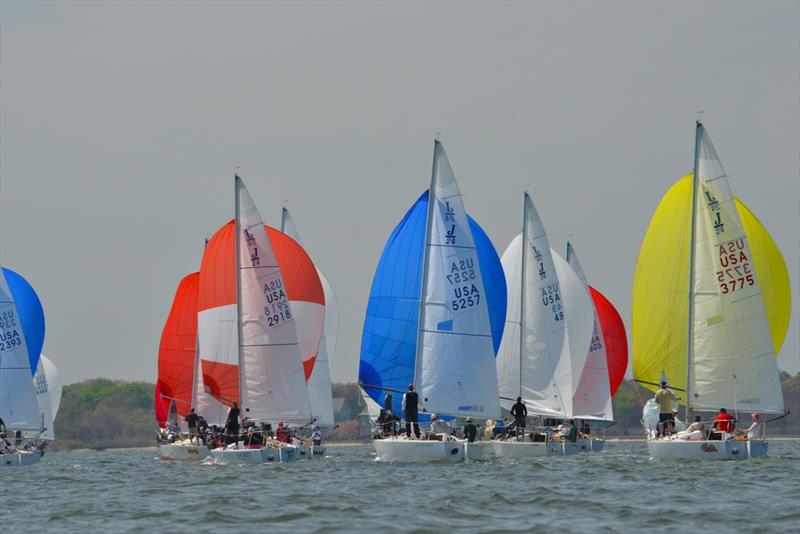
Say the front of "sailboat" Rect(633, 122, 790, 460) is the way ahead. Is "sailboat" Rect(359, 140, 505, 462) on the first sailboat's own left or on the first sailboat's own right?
on the first sailboat's own left

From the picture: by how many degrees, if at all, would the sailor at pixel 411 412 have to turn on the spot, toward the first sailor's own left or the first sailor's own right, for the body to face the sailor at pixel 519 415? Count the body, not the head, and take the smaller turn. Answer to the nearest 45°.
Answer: approximately 45° to the first sailor's own right

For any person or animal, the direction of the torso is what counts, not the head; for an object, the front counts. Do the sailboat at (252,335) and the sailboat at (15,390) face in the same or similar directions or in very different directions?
same or similar directions

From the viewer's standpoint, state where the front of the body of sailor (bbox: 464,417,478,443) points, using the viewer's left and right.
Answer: facing away from the viewer and to the left of the viewer

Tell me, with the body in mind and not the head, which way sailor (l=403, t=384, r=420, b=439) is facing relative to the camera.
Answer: away from the camera

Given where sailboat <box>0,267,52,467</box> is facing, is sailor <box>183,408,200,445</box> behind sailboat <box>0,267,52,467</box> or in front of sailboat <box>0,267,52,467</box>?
behind

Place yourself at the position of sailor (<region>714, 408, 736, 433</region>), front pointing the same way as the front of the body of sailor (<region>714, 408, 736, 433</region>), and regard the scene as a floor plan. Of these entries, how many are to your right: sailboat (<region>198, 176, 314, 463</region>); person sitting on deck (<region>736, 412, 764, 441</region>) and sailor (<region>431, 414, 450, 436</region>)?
1

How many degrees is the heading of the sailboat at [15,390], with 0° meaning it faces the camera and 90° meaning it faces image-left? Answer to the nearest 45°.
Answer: approximately 135°

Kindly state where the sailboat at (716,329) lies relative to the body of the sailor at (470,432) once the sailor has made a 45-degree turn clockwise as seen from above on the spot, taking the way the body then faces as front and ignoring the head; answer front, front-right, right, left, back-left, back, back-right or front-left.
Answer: right

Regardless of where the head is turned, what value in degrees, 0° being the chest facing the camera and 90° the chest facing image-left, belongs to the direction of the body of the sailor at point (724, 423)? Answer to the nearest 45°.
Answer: approximately 135°

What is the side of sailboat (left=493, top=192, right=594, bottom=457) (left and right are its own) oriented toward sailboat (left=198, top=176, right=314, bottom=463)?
left
